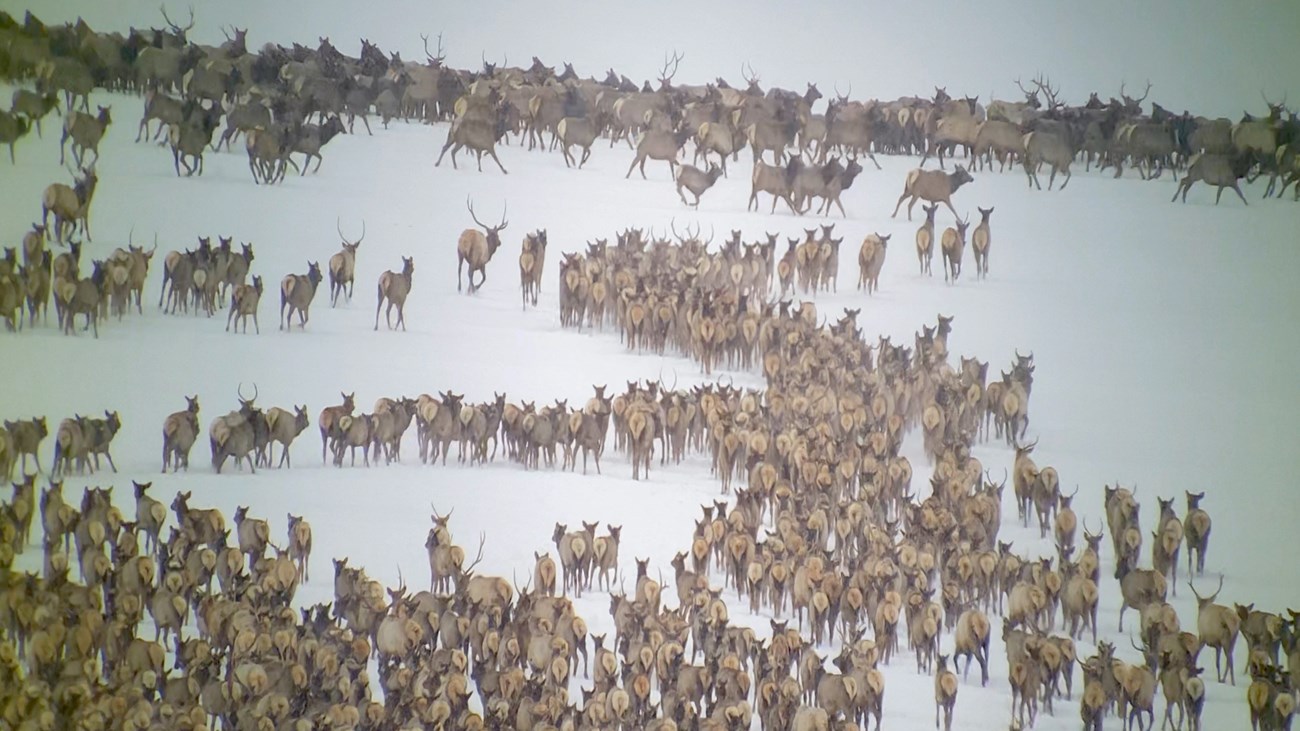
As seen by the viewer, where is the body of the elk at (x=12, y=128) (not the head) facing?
to the viewer's right

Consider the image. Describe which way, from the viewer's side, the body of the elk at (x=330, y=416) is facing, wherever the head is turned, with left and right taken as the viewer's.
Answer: facing away from the viewer and to the right of the viewer

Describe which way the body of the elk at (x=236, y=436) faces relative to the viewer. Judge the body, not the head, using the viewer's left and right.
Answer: facing away from the viewer and to the right of the viewer

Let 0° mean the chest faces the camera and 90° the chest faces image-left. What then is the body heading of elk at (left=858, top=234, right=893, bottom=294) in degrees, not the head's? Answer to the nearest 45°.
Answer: approximately 225°

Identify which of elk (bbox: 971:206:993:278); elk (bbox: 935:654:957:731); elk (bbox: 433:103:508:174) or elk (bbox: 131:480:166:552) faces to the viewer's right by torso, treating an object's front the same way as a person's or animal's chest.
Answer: elk (bbox: 433:103:508:174)

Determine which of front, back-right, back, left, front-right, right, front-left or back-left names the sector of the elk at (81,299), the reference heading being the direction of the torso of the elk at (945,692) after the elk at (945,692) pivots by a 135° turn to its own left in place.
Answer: front-right

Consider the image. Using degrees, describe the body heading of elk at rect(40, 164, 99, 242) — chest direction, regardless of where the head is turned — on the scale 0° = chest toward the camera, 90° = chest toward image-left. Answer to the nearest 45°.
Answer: approximately 225°

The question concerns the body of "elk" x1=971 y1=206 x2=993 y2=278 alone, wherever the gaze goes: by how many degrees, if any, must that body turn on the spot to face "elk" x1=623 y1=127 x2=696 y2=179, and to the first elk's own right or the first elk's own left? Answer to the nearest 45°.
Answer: approximately 90° to the first elk's own left
